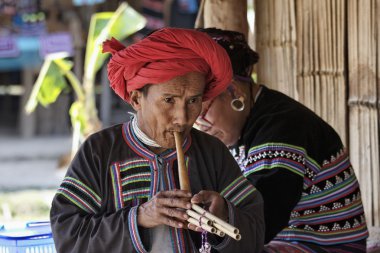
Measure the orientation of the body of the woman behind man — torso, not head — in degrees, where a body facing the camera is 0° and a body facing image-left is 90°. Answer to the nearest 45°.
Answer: approximately 90°

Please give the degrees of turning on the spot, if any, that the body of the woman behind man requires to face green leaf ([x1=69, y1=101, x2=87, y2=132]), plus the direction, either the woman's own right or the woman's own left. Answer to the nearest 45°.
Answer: approximately 45° to the woman's own right

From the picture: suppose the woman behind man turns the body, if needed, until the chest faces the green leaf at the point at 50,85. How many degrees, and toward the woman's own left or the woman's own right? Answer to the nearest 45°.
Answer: approximately 45° to the woman's own right

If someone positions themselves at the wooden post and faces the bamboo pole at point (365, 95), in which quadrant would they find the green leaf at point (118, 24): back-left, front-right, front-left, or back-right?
back-left

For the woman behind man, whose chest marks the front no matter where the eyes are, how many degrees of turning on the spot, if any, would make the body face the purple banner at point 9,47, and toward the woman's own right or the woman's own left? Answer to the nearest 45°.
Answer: approximately 45° to the woman's own right

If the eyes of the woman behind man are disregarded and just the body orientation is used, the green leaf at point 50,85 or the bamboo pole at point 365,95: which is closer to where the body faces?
the green leaf

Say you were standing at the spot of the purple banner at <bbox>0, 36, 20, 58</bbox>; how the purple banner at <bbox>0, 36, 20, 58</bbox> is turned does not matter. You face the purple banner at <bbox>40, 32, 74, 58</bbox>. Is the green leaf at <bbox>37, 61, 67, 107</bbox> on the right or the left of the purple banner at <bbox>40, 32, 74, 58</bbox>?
right

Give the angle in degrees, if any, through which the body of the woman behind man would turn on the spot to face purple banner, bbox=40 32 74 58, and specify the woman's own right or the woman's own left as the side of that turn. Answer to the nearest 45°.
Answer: approximately 45° to the woman's own right
